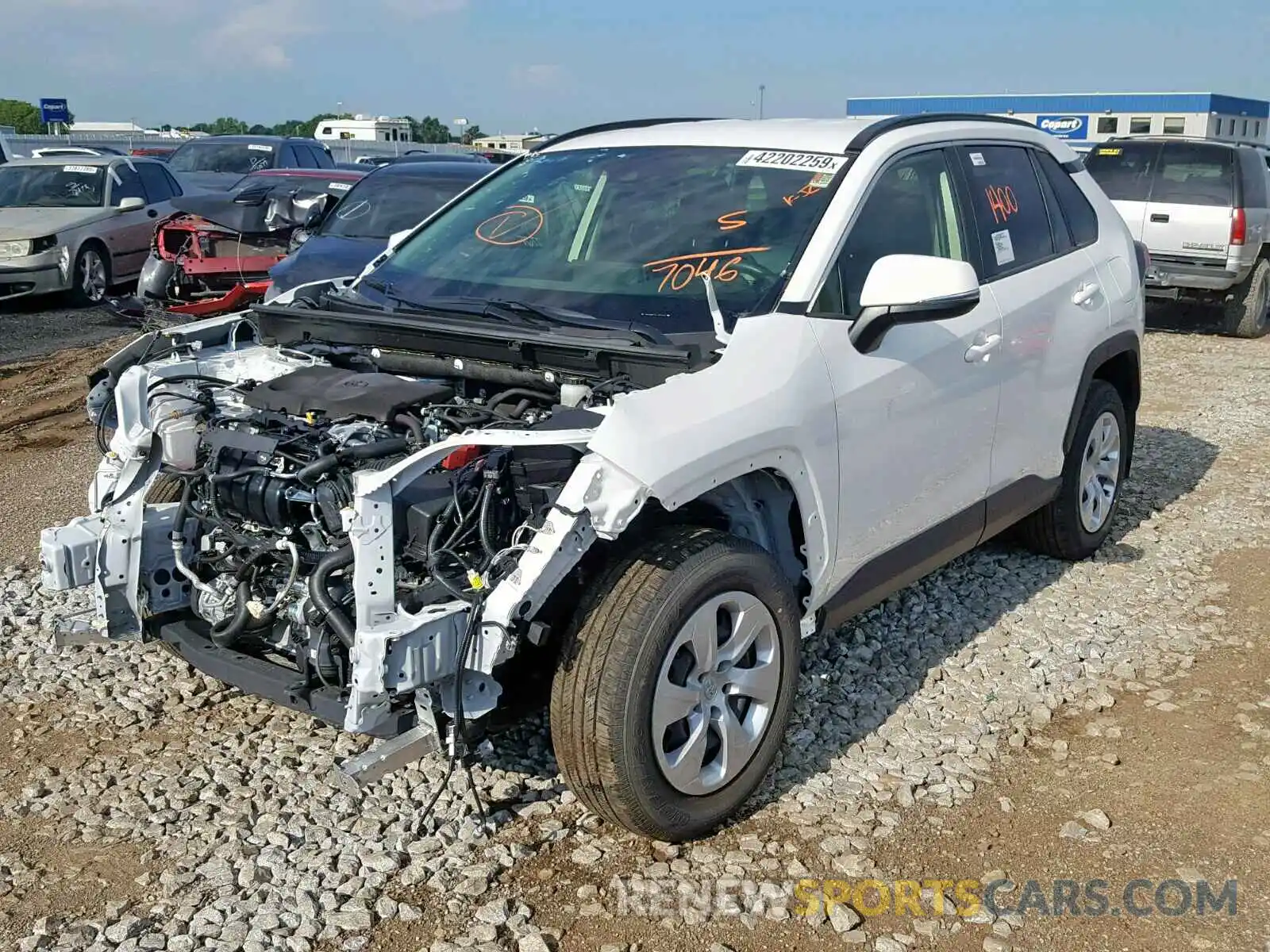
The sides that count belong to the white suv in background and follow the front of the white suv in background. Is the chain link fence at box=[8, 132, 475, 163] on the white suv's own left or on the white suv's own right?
on the white suv's own left

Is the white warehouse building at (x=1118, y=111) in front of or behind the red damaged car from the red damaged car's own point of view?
behind

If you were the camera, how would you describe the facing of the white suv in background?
facing away from the viewer and to the right of the viewer

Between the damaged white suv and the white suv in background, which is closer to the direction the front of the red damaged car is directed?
the damaged white suv

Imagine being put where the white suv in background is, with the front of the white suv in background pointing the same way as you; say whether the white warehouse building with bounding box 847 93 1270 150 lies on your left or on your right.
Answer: on your left

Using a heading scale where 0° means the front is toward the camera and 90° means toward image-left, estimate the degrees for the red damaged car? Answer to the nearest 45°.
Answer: approximately 45°

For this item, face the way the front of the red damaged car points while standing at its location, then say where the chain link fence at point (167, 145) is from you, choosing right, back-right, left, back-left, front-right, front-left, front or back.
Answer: back-right

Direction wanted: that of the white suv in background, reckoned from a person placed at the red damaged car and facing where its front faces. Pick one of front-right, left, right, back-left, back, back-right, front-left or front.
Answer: back-left

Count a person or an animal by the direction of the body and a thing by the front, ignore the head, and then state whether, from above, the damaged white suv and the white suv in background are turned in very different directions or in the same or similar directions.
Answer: very different directions

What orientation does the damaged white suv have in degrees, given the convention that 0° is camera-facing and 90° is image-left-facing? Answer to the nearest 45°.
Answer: approximately 45°
